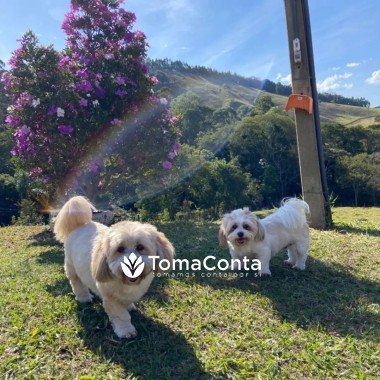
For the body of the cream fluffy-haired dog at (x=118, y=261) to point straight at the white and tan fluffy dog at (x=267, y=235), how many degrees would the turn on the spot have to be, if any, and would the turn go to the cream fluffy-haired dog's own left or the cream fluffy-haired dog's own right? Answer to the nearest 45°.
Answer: approximately 90° to the cream fluffy-haired dog's own left

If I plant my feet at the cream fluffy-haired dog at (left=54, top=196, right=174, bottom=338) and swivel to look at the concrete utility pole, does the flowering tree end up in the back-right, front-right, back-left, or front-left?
front-left

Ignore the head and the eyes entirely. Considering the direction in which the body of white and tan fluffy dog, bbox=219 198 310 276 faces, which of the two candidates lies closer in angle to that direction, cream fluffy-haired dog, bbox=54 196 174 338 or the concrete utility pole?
the cream fluffy-haired dog

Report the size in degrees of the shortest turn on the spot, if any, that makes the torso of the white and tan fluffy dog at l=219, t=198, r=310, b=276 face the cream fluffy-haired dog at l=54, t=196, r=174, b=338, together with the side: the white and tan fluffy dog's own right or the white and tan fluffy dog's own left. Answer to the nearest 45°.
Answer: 0° — it already faces it

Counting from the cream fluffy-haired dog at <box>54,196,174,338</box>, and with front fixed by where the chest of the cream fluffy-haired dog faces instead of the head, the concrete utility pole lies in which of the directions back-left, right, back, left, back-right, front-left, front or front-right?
left

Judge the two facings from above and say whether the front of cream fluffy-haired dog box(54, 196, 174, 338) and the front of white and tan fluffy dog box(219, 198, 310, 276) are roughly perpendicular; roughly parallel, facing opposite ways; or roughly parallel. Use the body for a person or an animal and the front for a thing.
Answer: roughly perpendicular

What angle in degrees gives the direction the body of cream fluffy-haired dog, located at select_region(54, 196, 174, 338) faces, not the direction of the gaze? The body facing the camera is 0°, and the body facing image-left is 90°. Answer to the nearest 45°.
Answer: approximately 315°

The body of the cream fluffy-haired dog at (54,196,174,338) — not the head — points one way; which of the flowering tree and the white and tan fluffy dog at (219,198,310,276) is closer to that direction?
the white and tan fluffy dog

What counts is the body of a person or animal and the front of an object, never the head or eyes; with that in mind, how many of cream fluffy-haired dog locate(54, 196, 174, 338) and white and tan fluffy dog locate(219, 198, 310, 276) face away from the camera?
0

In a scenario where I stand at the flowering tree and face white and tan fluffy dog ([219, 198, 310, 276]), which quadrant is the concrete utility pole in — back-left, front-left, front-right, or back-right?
front-left

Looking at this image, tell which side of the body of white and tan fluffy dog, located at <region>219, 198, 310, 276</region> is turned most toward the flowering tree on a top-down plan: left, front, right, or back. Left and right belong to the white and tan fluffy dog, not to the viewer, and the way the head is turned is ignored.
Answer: right

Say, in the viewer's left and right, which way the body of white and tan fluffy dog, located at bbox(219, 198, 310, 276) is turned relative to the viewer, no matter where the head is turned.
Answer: facing the viewer and to the left of the viewer

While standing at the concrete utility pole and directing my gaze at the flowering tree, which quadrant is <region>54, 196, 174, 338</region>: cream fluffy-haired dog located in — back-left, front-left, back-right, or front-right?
front-left
